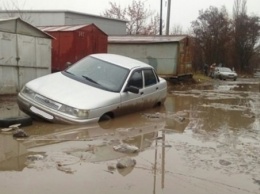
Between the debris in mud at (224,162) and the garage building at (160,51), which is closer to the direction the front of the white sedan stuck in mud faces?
the debris in mud

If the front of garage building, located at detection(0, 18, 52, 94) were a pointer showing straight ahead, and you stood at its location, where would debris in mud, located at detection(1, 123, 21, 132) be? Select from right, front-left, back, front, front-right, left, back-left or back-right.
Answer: front-right

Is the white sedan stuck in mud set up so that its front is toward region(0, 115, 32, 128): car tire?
yes

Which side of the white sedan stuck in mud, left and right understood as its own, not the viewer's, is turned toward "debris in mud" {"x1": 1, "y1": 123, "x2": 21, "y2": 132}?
front

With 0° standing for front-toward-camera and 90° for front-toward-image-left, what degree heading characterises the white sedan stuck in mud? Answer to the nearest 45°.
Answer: approximately 45°

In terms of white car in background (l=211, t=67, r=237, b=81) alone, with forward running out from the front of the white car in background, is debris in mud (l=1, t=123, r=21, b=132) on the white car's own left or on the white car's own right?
on the white car's own right

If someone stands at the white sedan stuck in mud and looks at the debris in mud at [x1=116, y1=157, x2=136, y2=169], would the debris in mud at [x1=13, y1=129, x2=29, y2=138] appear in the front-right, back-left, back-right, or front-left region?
front-right

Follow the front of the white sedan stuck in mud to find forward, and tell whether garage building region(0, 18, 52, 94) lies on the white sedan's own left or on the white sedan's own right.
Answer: on the white sedan's own right

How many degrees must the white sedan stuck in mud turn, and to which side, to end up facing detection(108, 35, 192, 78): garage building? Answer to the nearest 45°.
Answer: approximately 135° to its right

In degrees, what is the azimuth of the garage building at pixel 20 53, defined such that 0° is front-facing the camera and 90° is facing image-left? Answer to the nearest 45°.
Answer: approximately 315°

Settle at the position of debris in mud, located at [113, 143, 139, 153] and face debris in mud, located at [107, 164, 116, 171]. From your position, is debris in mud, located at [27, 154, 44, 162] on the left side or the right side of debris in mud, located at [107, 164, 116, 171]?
right

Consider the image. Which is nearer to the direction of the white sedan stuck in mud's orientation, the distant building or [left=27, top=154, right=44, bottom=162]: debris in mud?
the debris in mud

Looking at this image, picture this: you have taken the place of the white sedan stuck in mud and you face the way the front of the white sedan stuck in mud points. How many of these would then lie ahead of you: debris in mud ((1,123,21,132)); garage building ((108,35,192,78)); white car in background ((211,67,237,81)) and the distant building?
1

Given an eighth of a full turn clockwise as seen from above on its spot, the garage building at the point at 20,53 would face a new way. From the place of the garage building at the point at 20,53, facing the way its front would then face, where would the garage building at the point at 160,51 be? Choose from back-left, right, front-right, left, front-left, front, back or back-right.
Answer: back-left

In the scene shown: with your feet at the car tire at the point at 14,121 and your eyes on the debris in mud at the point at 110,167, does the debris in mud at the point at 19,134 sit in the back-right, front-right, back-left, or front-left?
front-right
